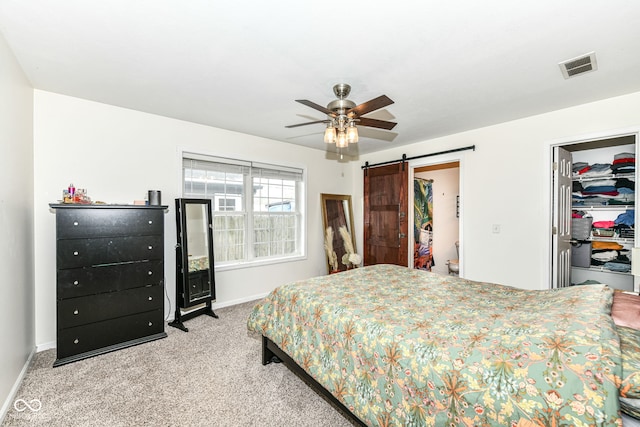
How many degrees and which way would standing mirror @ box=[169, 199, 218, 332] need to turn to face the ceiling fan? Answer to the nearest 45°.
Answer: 0° — it already faces it

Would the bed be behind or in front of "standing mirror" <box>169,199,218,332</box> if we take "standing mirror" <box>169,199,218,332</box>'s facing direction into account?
in front

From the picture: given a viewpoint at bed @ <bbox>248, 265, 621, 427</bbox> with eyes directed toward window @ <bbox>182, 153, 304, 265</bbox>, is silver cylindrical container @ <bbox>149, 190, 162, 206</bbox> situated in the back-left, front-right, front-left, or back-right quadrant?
front-left

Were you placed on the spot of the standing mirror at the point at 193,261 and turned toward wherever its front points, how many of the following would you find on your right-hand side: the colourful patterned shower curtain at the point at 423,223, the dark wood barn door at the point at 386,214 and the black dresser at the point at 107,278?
1

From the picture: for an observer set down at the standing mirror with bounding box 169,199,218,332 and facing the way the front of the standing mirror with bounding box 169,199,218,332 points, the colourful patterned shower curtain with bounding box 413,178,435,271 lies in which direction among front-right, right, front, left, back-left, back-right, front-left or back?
front-left

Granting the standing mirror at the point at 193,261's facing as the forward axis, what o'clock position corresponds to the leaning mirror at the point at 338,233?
the leaning mirror at the point at 338,233 is roughly at 10 o'clock from the standing mirror at the point at 193,261.

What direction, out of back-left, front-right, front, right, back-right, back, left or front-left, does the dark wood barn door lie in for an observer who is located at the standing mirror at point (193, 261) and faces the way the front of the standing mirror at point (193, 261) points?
front-left

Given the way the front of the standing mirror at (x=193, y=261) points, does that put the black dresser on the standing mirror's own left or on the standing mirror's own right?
on the standing mirror's own right

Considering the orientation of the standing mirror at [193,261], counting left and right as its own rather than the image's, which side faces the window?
left

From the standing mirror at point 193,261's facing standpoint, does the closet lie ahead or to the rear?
ahead

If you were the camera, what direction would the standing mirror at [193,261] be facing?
facing the viewer and to the right of the viewer
